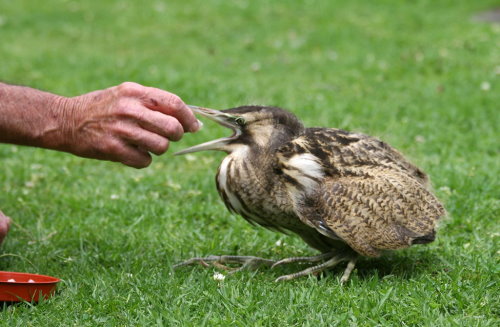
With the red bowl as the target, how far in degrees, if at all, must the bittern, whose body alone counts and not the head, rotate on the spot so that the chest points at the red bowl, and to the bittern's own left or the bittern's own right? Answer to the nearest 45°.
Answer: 0° — it already faces it

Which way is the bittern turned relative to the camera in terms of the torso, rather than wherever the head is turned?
to the viewer's left
